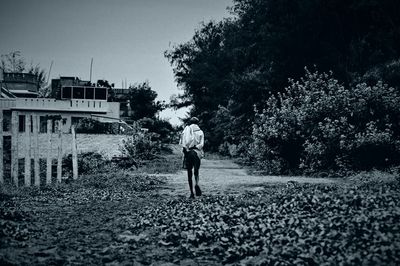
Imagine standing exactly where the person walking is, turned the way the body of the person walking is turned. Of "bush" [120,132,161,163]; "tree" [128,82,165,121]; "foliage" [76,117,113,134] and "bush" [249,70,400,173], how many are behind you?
0

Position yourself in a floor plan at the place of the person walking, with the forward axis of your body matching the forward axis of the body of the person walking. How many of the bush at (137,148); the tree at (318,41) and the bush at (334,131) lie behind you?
0

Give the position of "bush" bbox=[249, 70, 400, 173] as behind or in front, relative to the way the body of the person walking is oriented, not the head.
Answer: in front

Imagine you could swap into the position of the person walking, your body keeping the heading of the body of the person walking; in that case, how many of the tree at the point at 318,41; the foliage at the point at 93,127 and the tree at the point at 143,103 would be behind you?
0

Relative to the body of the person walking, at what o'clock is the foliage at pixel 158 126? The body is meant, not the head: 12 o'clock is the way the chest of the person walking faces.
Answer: The foliage is roughly at 12 o'clock from the person walking.

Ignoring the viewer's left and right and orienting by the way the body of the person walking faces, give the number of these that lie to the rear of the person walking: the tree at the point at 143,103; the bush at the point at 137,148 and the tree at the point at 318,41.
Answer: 0

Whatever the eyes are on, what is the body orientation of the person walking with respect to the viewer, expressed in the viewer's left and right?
facing away from the viewer

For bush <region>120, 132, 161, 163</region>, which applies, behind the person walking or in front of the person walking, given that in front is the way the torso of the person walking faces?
in front

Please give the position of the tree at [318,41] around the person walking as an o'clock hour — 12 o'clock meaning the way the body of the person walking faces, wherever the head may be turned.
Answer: The tree is roughly at 1 o'clock from the person walking.

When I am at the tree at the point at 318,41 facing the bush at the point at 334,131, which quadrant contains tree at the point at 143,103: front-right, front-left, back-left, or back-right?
back-right

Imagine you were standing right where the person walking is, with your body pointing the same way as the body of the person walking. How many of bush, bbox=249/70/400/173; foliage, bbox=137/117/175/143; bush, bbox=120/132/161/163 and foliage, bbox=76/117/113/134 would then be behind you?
0

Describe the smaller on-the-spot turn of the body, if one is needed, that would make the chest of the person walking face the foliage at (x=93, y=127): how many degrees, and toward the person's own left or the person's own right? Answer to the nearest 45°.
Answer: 0° — they already face it

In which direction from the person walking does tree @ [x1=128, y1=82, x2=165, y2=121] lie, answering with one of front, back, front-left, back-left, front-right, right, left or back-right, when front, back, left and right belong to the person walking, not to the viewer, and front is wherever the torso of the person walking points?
front

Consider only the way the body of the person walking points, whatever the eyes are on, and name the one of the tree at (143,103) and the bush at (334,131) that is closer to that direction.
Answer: the tree
